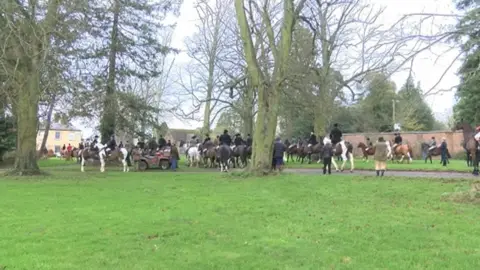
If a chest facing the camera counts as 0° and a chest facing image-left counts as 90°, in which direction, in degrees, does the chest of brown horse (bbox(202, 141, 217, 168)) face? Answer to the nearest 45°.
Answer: approximately 180°

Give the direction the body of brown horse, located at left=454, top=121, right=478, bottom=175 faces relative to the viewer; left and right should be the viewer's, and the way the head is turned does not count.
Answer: facing to the left of the viewer

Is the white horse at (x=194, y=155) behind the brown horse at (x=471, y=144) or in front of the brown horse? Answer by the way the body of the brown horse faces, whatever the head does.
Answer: in front

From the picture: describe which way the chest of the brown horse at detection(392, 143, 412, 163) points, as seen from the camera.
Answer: to the viewer's left

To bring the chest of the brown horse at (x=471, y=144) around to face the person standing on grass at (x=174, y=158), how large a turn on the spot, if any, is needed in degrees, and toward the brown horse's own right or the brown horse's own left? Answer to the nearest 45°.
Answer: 0° — it already faces them

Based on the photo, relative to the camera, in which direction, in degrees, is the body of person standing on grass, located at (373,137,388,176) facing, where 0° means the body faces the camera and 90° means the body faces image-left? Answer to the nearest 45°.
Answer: approximately 180°
